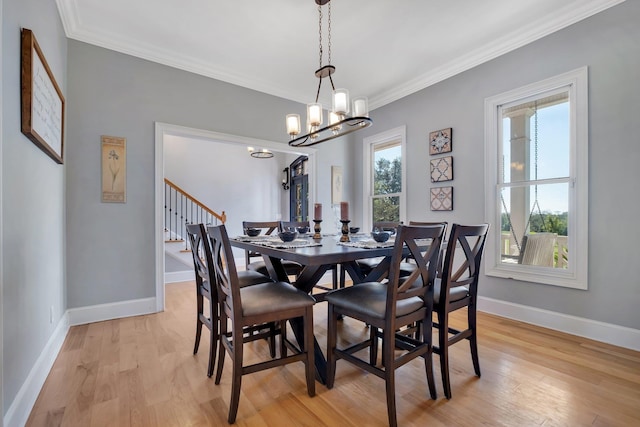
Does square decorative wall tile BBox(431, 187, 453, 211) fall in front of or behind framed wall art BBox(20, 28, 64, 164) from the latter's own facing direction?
in front

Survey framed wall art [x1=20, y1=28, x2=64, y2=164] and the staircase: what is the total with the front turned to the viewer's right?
2

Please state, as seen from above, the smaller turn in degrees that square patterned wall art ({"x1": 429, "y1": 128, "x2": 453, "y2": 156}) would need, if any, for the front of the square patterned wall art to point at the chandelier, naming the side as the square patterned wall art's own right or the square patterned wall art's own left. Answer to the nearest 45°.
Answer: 0° — it already faces it

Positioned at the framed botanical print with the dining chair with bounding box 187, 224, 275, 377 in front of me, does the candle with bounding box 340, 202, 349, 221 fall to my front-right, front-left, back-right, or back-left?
front-left

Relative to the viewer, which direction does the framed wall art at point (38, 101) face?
to the viewer's right

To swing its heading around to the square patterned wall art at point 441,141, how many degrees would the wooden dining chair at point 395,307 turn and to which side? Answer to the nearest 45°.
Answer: approximately 45° to its right

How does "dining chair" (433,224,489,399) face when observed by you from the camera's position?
facing away from the viewer and to the left of the viewer

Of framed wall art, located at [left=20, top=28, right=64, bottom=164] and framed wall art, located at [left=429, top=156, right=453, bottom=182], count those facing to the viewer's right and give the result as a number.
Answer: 1

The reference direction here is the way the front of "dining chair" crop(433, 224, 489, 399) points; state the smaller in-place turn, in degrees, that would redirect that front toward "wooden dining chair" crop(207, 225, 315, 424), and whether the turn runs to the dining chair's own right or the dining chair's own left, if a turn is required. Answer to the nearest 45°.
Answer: approximately 90° to the dining chair's own left

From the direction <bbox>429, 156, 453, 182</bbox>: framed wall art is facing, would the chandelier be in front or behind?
in front

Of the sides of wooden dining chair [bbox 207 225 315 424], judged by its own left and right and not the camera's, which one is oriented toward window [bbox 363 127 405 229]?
front
